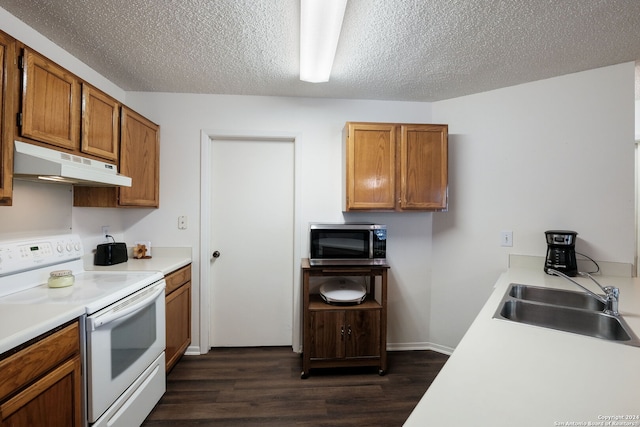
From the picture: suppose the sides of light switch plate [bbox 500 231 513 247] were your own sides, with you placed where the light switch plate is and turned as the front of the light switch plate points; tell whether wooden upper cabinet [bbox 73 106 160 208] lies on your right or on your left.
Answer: on your right

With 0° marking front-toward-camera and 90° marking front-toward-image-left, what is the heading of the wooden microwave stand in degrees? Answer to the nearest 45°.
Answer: approximately 0°

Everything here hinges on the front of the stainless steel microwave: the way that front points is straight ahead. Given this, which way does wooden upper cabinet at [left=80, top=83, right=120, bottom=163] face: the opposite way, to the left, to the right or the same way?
to the left

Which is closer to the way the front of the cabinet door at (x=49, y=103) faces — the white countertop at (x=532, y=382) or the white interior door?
the white countertop

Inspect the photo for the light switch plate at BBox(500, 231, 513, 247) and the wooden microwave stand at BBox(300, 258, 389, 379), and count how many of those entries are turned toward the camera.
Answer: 2

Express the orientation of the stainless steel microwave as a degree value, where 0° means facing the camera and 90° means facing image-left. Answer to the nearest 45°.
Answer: approximately 0°

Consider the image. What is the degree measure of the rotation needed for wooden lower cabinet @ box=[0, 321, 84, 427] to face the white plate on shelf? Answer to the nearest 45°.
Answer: approximately 45° to its left

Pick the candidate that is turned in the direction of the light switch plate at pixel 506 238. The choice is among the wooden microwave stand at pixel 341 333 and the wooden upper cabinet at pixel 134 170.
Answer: the wooden upper cabinet
